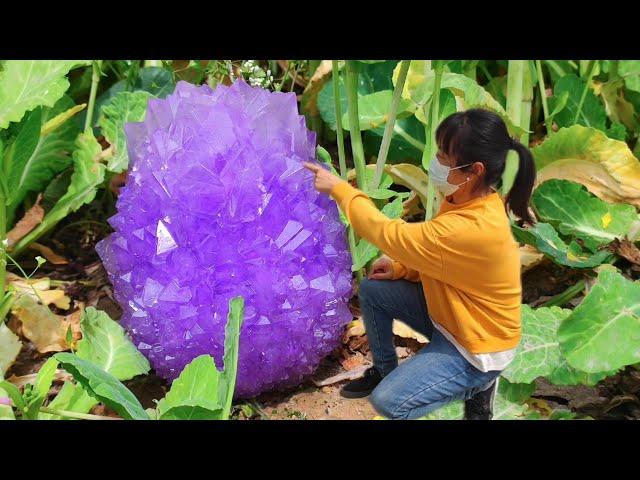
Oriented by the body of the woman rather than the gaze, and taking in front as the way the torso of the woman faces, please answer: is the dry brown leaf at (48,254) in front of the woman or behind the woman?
in front

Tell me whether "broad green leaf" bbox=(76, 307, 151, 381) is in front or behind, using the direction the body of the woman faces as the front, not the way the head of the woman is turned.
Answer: in front

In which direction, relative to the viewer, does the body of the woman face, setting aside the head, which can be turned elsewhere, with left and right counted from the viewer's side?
facing to the left of the viewer

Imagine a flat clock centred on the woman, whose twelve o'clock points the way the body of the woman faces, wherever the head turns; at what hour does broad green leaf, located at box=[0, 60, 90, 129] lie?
The broad green leaf is roughly at 1 o'clock from the woman.

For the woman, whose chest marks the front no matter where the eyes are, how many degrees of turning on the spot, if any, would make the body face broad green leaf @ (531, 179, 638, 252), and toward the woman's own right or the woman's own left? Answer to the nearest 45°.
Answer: approximately 135° to the woman's own right

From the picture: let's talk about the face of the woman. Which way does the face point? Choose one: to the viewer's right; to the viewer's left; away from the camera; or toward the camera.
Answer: to the viewer's left

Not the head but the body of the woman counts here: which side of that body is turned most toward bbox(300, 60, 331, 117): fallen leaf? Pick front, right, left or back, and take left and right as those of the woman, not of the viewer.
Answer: right

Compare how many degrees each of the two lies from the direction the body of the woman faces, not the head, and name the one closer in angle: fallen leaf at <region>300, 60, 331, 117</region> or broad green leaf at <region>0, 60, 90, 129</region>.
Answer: the broad green leaf
